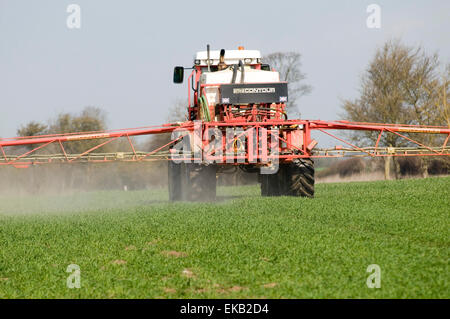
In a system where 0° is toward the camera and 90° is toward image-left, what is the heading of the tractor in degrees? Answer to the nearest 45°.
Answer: approximately 180°
